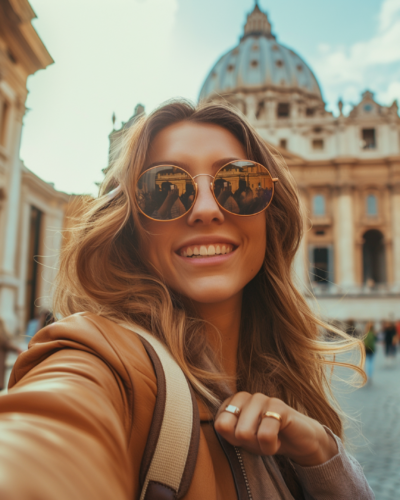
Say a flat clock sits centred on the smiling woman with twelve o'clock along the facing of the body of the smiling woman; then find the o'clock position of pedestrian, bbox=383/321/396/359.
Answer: The pedestrian is roughly at 7 o'clock from the smiling woman.

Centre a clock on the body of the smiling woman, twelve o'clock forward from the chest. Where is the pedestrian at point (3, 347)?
The pedestrian is roughly at 5 o'clock from the smiling woman.

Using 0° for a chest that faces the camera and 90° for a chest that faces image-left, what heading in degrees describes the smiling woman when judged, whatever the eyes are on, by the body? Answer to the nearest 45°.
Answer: approximately 0°

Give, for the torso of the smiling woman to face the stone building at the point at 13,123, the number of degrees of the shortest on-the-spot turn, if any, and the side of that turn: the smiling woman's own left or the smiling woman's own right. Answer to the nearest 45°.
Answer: approximately 135° to the smiling woman's own right
